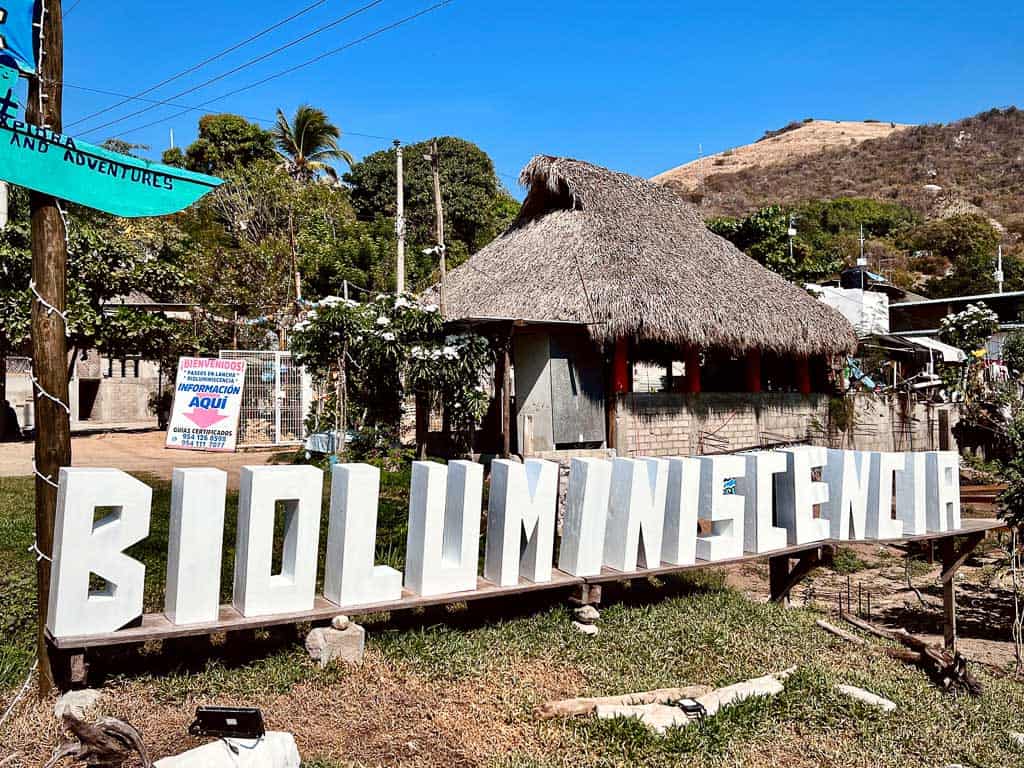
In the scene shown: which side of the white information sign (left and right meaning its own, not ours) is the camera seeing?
front

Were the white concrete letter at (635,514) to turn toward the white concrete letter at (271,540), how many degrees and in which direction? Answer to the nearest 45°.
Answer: approximately 90° to its right

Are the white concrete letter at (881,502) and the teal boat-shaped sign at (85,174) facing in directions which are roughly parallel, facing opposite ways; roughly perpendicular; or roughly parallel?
roughly parallel

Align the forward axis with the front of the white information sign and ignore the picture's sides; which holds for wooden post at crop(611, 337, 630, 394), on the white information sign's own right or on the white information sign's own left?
on the white information sign's own left

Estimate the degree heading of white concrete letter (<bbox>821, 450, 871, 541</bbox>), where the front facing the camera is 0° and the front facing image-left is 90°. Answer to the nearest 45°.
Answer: approximately 315°

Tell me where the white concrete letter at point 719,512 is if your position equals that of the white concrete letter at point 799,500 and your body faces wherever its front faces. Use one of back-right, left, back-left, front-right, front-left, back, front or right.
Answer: right

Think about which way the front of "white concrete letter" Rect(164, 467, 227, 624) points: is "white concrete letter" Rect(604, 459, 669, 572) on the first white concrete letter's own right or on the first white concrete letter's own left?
on the first white concrete letter's own left

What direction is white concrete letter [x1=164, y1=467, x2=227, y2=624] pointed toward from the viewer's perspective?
toward the camera

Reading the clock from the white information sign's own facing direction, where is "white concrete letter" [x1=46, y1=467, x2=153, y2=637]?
The white concrete letter is roughly at 12 o'clock from the white information sign.

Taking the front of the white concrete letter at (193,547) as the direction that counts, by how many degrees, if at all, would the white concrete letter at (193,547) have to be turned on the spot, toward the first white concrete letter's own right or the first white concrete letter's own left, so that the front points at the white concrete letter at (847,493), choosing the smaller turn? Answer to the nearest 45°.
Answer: approximately 90° to the first white concrete letter's own left

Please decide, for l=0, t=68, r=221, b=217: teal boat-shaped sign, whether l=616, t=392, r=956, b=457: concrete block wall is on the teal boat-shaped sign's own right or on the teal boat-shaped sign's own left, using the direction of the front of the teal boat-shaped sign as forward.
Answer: on the teal boat-shaped sign's own left

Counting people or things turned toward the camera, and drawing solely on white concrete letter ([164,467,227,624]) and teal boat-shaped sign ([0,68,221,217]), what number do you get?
2

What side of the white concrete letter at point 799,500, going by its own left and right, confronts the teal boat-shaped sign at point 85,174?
right

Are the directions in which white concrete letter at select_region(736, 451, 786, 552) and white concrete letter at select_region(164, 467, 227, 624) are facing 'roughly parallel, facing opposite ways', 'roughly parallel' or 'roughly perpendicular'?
roughly parallel

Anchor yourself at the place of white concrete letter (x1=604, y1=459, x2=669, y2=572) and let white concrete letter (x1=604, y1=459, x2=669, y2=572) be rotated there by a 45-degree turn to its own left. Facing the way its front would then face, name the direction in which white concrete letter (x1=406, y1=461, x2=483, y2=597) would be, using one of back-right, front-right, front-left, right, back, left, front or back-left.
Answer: back-right

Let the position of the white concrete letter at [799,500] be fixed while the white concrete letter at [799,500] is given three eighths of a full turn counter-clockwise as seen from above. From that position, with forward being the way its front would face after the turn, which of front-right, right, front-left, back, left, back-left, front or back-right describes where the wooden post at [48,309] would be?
back-left

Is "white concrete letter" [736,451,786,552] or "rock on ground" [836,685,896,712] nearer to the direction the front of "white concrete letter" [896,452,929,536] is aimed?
the rock on ground

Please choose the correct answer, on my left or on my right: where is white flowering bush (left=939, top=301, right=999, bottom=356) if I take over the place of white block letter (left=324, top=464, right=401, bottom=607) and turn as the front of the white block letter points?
on my left

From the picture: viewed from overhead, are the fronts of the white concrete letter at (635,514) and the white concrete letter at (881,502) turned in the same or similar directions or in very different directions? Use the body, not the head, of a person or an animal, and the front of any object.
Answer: same or similar directions

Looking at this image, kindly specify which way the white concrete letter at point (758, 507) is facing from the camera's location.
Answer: facing the viewer and to the right of the viewer
